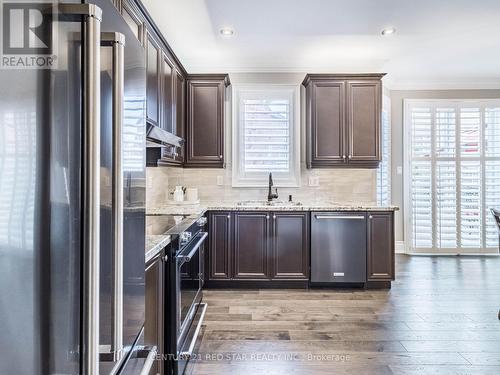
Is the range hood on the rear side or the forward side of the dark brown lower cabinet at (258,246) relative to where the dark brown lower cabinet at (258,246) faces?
on the forward side

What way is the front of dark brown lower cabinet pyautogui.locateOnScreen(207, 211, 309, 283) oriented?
toward the camera

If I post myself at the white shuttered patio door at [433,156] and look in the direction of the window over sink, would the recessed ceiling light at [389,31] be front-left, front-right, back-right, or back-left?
front-left

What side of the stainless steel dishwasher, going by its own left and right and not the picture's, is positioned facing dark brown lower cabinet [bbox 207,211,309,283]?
right

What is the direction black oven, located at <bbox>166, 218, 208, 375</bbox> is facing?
to the viewer's right

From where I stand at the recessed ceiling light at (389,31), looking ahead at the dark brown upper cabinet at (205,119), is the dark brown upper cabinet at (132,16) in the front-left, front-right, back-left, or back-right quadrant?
front-left

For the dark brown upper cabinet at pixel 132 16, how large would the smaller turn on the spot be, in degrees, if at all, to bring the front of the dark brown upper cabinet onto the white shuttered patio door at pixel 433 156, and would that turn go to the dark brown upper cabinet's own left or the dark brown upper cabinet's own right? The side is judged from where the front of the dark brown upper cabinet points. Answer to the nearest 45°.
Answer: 0° — it already faces it

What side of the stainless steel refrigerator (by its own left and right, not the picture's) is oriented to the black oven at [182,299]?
left

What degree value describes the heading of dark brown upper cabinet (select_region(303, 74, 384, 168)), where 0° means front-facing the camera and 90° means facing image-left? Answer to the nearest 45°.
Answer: approximately 0°

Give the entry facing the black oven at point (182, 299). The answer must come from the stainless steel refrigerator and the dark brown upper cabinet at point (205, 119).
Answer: the dark brown upper cabinet

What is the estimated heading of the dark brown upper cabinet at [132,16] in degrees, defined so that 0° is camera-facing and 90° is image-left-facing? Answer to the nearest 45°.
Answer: approximately 270°

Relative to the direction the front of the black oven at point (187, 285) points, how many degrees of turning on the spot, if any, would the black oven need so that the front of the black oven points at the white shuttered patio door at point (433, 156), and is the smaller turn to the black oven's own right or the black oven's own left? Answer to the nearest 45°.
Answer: approximately 45° to the black oven's own left

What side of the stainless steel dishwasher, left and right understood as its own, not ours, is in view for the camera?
front

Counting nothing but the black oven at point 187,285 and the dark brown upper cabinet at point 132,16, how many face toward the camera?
0
